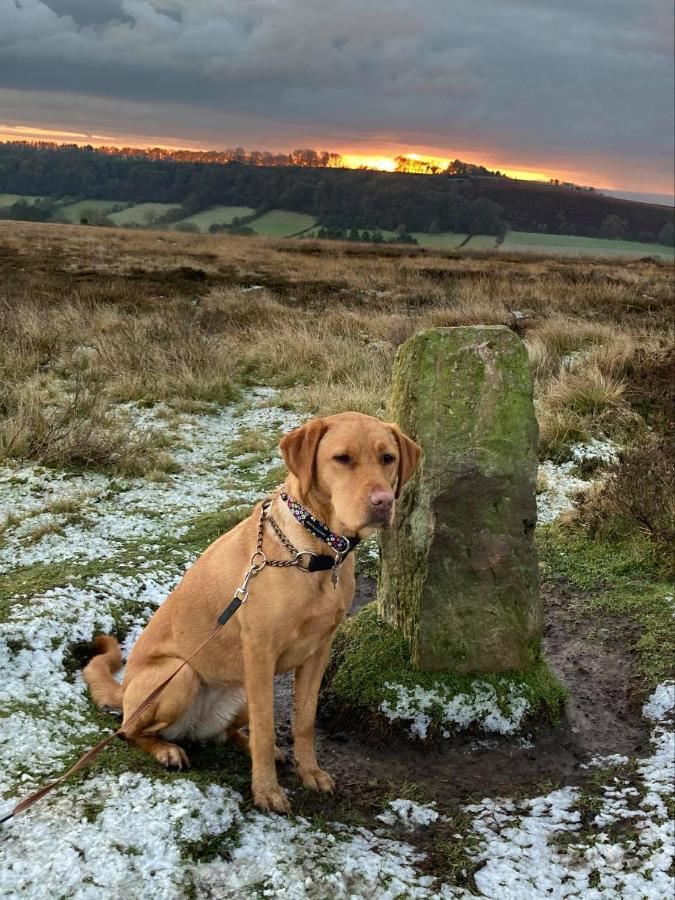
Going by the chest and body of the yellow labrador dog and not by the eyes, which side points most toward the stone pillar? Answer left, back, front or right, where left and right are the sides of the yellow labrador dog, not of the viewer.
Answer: left
